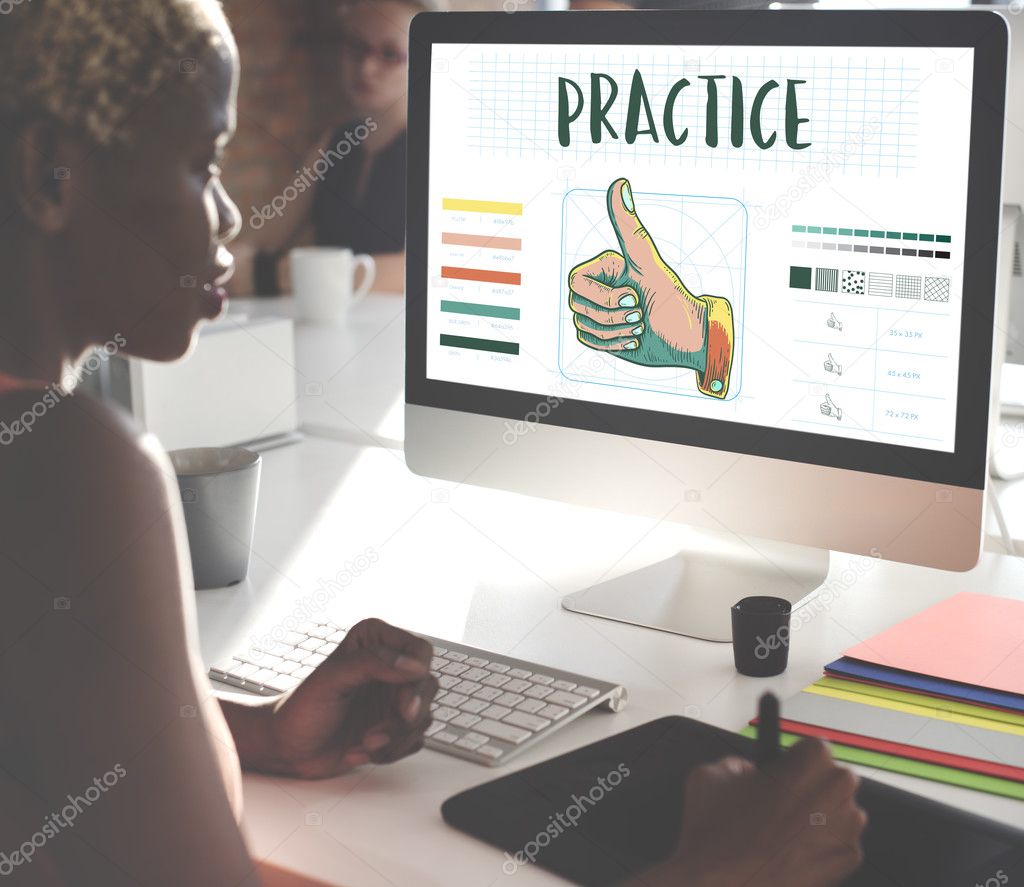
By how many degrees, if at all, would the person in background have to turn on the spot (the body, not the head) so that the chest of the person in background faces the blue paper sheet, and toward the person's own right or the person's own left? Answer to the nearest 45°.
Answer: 0° — they already face it

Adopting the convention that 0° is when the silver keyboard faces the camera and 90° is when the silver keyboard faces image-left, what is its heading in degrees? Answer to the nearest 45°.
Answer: approximately 45°

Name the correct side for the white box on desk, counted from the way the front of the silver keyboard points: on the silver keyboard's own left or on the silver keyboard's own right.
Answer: on the silver keyboard's own right
